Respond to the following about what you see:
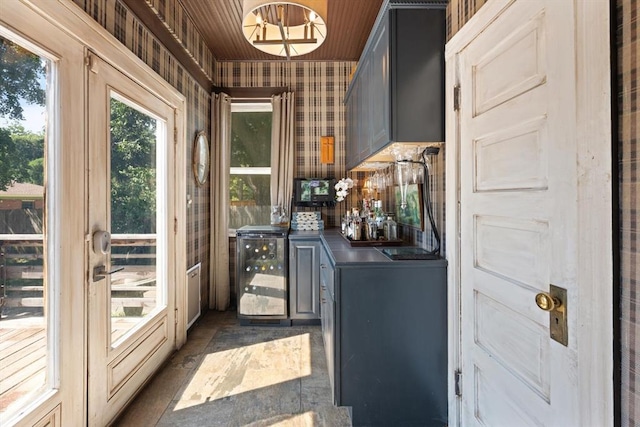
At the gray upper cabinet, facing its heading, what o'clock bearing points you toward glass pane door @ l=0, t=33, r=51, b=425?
The glass pane door is roughly at 11 o'clock from the gray upper cabinet.

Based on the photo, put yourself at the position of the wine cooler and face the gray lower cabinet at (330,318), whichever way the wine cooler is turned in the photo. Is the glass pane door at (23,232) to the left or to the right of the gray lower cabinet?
right

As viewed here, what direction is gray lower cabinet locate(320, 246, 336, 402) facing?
to the viewer's left

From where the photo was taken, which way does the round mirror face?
to the viewer's right

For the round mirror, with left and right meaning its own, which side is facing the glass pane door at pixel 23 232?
right

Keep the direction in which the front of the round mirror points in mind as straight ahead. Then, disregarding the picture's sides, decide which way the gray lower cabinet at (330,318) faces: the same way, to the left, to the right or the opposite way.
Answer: the opposite way

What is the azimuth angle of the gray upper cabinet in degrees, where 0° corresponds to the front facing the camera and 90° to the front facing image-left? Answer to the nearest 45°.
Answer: approximately 90°

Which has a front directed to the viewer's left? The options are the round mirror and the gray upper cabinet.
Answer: the gray upper cabinet

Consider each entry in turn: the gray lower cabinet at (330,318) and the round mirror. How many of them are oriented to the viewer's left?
1
